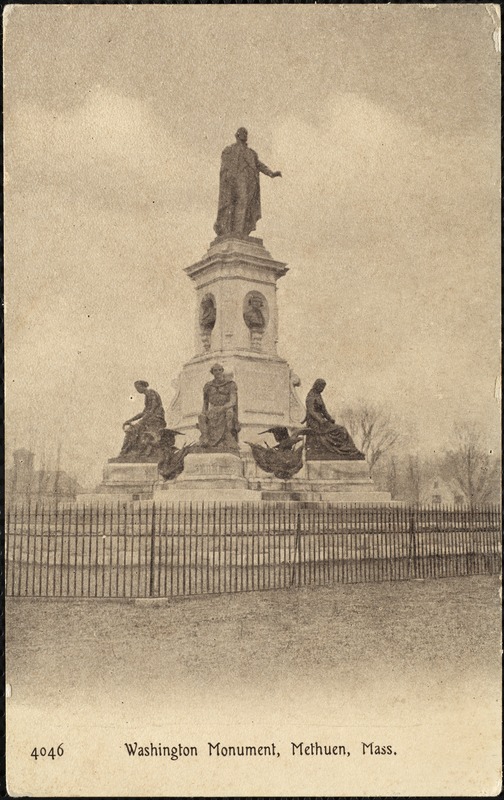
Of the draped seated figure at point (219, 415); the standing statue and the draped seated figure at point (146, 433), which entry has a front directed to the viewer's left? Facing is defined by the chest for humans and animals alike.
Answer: the draped seated figure at point (146, 433)

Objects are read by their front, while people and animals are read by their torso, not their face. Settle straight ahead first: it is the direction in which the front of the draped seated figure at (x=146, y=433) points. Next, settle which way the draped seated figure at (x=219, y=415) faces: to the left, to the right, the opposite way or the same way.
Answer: to the left

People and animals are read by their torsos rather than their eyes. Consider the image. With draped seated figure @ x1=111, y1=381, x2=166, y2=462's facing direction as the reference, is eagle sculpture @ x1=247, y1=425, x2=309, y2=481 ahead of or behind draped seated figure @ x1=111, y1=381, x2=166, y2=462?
behind

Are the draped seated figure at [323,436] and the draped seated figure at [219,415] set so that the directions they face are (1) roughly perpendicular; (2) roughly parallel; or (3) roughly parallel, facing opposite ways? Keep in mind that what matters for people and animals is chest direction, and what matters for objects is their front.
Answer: roughly perpendicular

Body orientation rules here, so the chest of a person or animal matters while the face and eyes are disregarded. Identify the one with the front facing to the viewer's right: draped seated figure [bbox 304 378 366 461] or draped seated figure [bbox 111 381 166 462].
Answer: draped seated figure [bbox 304 378 366 461]

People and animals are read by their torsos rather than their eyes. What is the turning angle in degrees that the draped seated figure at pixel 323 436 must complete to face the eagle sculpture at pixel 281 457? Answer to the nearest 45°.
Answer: approximately 135° to its right

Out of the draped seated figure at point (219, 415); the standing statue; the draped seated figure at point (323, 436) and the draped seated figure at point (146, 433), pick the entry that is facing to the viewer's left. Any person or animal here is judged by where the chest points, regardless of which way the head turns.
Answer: the draped seated figure at point (146, 433)

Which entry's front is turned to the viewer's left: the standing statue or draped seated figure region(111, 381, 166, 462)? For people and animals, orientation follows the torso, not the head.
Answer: the draped seated figure

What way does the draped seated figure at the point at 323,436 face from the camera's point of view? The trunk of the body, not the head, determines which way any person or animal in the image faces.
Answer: to the viewer's right

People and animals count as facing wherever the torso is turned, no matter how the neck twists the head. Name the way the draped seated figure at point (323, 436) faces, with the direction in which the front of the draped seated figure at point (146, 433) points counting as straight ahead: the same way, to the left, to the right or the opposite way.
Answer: the opposite way

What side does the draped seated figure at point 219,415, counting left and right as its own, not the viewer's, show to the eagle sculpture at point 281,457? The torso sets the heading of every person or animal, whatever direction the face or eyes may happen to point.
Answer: left

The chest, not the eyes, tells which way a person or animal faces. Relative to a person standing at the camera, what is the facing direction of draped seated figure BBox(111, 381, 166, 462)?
facing to the left of the viewer
